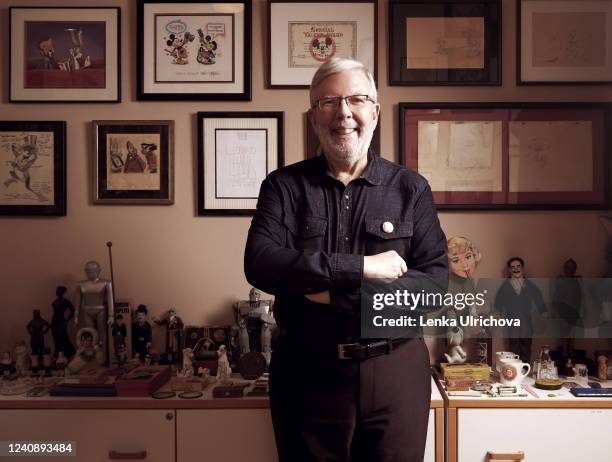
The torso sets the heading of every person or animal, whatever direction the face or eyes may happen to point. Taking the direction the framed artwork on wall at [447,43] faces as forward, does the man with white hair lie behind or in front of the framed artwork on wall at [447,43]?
in front

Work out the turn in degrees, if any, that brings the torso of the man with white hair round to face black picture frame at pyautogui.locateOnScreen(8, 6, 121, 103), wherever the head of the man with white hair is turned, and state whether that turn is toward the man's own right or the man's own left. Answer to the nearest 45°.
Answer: approximately 135° to the man's own right

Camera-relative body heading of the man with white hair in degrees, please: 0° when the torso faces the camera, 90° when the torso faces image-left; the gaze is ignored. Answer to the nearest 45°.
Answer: approximately 0°

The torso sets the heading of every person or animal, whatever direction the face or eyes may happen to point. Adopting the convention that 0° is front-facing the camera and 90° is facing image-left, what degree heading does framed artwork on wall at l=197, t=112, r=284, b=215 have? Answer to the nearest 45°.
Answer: approximately 0°

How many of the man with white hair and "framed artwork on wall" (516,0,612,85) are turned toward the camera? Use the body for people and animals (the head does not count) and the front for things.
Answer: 2

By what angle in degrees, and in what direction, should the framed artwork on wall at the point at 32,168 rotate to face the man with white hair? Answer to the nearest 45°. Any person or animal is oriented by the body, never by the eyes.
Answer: approximately 45° to its left

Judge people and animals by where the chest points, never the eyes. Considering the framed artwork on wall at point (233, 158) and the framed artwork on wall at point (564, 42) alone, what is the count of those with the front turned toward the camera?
2

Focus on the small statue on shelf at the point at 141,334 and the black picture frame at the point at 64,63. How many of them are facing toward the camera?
2
